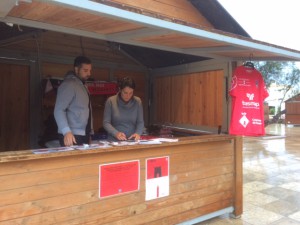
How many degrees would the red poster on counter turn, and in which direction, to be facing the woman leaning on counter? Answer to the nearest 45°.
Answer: approximately 135° to its left

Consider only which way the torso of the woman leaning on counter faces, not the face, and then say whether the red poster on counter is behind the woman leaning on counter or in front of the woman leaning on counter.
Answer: in front

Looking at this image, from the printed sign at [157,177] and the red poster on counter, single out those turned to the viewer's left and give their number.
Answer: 0

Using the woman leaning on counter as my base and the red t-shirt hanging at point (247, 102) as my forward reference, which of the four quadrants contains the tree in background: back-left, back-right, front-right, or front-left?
front-left

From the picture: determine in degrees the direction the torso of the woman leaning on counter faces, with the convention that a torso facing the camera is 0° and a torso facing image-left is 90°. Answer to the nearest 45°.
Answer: approximately 0°

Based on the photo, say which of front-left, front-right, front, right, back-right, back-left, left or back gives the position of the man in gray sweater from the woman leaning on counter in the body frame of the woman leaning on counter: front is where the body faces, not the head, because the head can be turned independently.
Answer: front-right

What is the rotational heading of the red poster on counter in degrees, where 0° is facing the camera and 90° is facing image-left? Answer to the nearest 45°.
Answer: approximately 315°

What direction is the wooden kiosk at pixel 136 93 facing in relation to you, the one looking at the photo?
facing the viewer and to the right of the viewer

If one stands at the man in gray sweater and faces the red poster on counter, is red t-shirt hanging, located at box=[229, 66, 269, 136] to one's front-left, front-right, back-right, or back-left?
front-left

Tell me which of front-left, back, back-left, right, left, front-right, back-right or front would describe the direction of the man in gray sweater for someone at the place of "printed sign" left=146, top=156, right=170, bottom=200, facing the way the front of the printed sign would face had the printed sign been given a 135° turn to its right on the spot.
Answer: front

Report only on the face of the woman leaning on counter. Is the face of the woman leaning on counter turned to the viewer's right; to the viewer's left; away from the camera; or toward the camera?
toward the camera

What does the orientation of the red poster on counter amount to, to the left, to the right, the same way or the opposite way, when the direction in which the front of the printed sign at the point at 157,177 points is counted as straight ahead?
the same way

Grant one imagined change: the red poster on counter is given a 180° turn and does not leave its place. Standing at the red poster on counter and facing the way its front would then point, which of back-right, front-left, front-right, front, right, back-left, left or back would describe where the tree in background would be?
right
